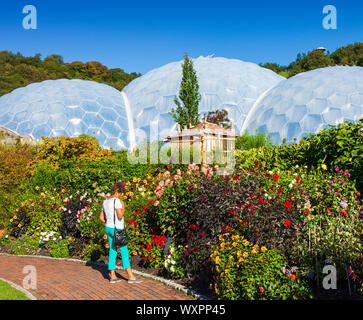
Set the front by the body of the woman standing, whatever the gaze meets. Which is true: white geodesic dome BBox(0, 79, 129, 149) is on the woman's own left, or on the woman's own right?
on the woman's own left

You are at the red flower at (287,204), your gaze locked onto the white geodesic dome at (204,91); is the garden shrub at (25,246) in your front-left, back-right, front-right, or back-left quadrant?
front-left

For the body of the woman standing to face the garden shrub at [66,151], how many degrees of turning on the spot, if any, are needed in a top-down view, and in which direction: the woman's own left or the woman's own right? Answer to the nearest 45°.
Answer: approximately 45° to the woman's own left

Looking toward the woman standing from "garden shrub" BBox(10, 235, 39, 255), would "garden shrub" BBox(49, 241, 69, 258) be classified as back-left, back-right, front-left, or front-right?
front-left

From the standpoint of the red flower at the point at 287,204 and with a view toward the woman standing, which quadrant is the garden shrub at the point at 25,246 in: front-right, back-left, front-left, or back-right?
front-right

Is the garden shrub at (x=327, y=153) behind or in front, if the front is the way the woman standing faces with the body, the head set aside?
in front

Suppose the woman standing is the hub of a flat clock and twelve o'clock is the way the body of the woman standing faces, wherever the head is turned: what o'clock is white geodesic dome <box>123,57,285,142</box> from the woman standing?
The white geodesic dome is roughly at 11 o'clock from the woman standing.

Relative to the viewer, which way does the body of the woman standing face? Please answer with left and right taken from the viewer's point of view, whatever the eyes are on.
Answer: facing away from the viewer and to the right of the viewer

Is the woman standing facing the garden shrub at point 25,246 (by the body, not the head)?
no

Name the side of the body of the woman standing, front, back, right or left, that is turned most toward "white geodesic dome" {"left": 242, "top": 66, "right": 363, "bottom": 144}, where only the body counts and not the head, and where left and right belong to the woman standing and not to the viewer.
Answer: front
